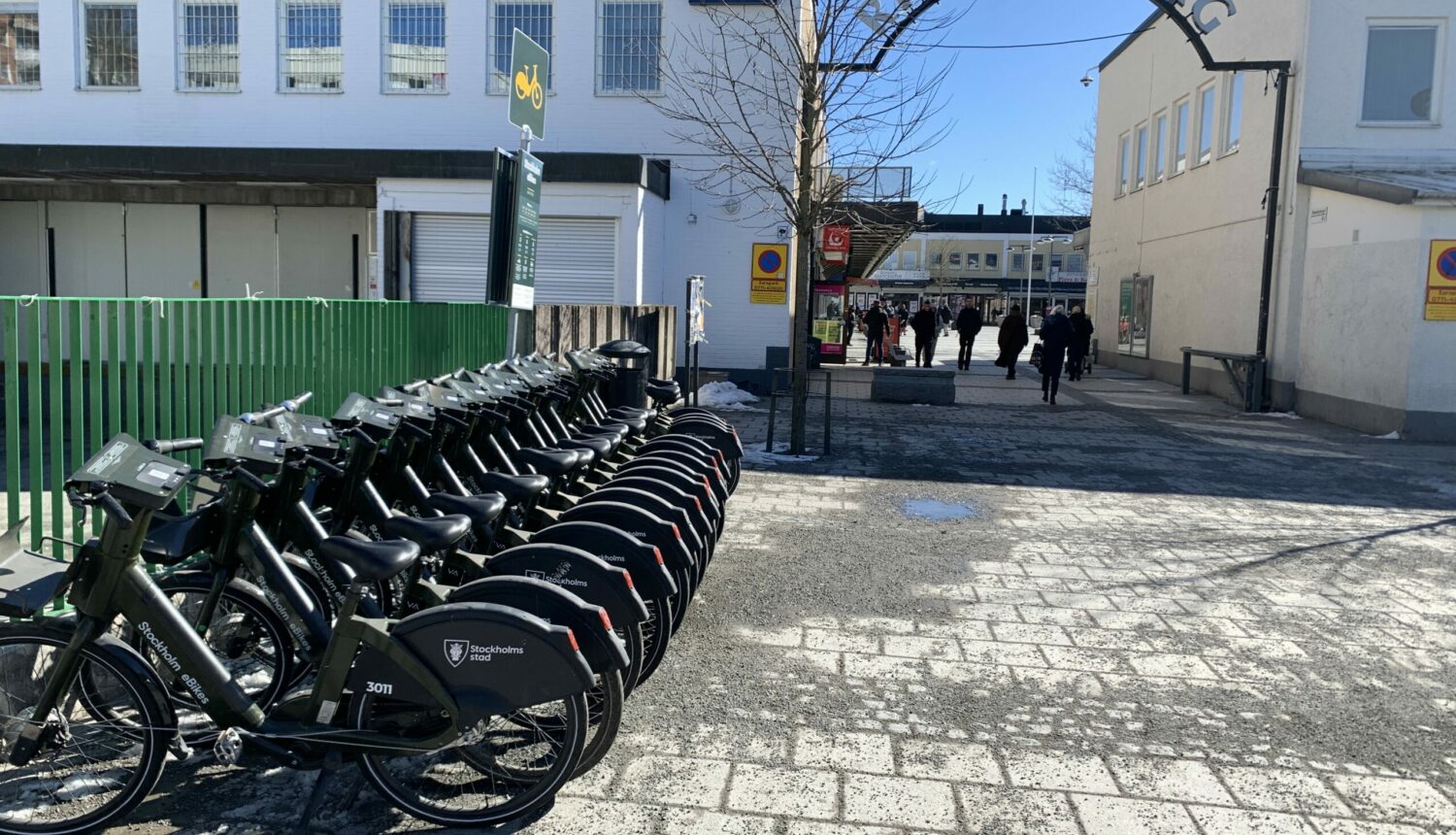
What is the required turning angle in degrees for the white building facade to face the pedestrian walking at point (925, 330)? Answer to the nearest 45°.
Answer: approximately 90° to its left

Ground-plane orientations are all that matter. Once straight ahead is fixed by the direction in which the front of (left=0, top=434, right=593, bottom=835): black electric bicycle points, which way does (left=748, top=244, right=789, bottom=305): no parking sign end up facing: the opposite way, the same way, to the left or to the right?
to the left

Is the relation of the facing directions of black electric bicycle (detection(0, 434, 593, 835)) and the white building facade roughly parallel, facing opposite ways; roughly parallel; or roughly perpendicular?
roughly perpendicular

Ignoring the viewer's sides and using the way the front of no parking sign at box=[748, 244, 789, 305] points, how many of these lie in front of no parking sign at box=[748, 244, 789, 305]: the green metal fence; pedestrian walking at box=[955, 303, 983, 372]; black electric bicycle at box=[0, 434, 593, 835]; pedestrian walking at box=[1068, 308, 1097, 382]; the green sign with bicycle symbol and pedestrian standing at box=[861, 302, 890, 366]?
3

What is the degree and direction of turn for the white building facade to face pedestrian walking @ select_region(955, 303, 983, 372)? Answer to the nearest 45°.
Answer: approximately 90° to its left

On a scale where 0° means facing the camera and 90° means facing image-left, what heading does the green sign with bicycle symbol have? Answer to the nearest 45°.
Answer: approximately 315°

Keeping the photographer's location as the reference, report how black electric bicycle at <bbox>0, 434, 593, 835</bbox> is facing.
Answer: facing to the left of the viewer

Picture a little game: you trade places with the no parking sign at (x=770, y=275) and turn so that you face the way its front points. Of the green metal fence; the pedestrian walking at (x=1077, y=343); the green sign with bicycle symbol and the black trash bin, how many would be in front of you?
3
